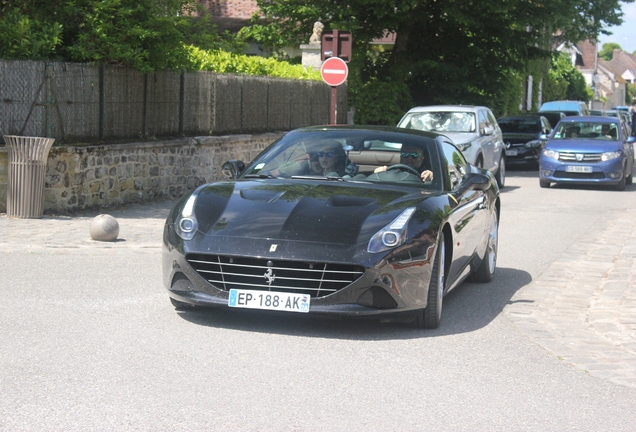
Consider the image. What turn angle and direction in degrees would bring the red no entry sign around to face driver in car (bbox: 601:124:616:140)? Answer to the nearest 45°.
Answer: approximately 135° to its left

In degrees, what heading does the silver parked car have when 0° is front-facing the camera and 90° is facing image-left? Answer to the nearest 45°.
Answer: approximately 45°

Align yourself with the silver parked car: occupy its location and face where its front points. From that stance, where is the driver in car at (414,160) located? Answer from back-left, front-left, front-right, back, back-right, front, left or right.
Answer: front-left

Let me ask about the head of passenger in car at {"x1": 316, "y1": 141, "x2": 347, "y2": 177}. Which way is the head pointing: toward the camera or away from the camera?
toward the camera

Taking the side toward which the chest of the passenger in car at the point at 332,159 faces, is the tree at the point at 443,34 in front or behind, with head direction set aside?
behind

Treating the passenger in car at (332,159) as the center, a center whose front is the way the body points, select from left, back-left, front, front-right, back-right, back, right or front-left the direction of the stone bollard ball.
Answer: right

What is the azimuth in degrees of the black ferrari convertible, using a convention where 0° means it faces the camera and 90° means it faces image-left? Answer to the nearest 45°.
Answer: approximately 45°

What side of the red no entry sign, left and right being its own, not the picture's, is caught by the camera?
front

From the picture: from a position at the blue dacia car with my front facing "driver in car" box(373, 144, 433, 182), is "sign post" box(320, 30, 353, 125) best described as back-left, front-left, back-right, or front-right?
front-right

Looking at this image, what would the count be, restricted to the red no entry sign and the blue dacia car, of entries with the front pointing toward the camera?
2
